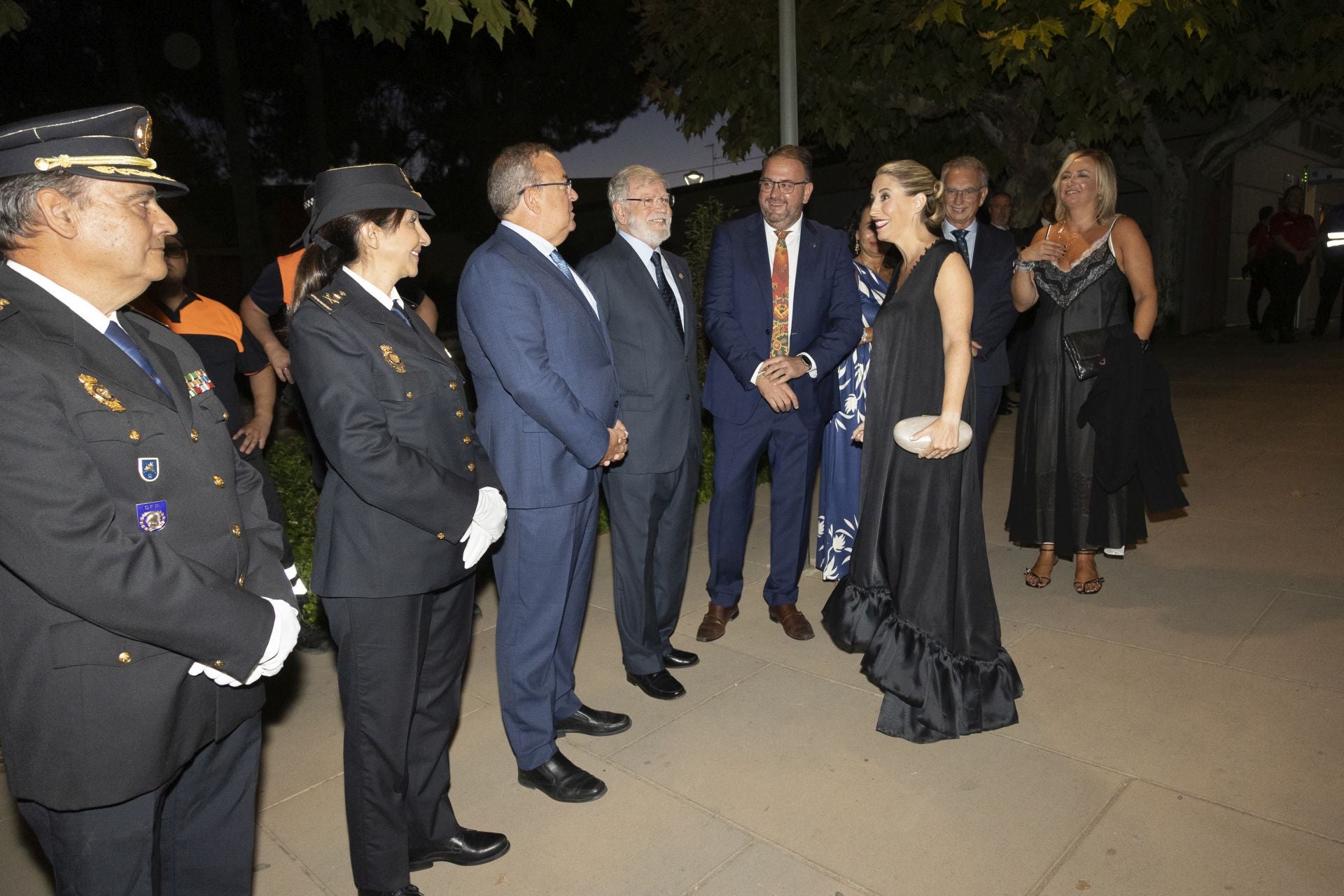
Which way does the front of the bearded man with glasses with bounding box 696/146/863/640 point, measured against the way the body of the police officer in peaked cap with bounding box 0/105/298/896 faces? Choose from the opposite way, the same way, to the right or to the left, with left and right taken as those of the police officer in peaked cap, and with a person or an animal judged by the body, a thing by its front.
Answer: to the right

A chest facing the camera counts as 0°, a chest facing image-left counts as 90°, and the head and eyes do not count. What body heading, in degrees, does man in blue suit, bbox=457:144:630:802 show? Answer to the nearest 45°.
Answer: approximately 270°

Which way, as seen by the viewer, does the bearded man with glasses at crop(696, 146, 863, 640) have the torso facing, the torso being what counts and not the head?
toward the camera

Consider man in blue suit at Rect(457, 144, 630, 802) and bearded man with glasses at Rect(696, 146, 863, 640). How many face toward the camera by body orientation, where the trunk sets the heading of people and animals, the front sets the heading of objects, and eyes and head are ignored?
1

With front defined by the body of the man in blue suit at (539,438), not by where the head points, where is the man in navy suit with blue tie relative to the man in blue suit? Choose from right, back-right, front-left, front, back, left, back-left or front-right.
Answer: front-left

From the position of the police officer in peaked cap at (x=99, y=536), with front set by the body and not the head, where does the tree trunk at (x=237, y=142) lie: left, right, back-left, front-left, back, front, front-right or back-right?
back-left

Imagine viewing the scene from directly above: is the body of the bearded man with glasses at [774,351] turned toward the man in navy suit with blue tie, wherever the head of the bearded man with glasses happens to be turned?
no

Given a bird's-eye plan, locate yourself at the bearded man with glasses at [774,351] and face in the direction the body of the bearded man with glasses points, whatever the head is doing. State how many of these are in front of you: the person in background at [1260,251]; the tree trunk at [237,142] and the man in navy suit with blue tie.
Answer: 0

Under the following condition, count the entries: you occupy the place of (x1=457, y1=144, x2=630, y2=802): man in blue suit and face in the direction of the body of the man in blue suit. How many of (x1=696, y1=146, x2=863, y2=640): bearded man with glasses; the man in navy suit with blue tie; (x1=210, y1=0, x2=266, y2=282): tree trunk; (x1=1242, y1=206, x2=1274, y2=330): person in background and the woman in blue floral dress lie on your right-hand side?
0

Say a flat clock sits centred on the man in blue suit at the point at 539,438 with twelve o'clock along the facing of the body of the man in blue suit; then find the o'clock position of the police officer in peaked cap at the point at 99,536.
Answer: The police officer in peaked cap is roughly at 4 o'clock from the man in blue suit.

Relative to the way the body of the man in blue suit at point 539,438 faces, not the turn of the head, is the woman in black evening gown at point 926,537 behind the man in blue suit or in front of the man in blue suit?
in front

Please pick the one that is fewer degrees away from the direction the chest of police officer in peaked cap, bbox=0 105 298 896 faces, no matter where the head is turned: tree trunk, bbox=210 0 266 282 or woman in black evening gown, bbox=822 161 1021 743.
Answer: the woman in black evening gown

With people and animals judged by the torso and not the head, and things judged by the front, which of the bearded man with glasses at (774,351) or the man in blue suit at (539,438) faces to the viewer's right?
the man in blue suit

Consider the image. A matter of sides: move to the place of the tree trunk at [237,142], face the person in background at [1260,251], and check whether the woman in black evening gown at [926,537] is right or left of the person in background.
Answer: right

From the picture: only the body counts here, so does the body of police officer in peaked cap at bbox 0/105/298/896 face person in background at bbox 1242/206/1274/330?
no

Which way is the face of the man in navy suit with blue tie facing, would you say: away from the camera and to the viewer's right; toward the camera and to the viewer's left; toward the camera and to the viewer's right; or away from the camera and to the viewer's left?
toward the camera and to the viewer's left

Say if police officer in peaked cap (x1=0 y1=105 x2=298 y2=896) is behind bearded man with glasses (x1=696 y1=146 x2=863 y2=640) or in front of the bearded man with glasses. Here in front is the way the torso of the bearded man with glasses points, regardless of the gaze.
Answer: in front

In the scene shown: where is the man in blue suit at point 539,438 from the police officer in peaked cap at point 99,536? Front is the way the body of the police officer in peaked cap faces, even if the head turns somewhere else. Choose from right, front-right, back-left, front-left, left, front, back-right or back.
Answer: left

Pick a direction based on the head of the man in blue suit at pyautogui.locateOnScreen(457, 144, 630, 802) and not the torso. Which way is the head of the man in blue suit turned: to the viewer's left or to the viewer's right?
to the viewer's right

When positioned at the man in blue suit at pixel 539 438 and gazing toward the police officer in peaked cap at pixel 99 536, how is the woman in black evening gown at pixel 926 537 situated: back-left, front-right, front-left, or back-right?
back-left
